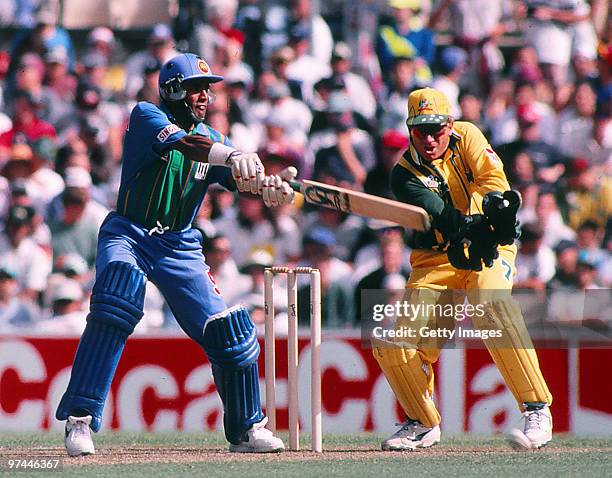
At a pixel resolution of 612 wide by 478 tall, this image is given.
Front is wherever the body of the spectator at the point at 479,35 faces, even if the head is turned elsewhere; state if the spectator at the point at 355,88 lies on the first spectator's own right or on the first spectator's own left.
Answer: on the first spectator's own right

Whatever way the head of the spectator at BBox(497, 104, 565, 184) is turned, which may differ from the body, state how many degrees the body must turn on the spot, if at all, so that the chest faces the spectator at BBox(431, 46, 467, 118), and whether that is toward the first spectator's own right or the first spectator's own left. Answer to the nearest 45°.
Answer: approximately 135° to the first spectator's own right

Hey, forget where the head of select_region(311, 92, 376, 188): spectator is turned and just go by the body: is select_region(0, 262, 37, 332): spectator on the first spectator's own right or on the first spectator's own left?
on the first spectator's own right

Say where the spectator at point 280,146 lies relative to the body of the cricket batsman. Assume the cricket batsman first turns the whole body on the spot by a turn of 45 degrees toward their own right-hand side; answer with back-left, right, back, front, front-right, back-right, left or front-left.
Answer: back

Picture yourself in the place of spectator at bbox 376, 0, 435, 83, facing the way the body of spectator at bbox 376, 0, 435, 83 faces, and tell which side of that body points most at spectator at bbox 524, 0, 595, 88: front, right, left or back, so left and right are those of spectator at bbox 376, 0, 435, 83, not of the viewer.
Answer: left

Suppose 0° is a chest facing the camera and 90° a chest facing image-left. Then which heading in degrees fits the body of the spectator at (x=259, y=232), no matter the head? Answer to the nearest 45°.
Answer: approximately 0°

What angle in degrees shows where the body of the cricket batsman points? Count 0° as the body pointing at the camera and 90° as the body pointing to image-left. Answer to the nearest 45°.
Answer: approximately 315°

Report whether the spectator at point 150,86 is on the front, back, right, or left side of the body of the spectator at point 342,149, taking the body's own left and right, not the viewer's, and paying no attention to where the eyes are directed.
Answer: right
